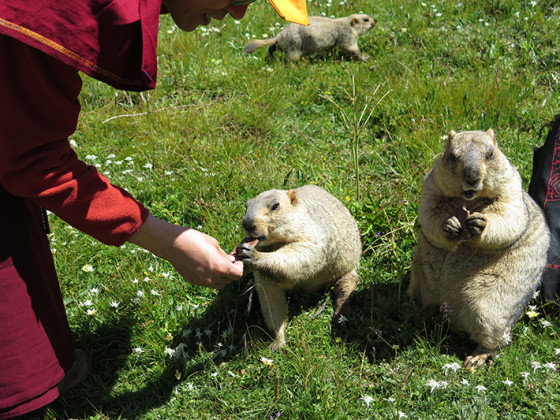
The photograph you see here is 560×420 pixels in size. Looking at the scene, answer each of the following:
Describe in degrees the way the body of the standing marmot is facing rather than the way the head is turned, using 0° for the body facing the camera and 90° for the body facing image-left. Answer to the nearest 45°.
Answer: approximately 0°

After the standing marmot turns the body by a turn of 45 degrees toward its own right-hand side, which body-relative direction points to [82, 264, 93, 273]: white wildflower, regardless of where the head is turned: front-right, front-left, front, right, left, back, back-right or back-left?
front-right

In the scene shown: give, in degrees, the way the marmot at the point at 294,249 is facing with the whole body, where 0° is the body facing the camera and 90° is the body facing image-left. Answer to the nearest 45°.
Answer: approximately 45°

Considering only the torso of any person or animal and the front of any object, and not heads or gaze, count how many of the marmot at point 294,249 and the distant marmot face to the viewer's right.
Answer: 1

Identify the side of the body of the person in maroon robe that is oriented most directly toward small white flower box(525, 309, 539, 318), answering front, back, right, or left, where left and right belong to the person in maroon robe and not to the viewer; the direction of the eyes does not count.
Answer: front

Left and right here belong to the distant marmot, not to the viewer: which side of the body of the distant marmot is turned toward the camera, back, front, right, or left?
right

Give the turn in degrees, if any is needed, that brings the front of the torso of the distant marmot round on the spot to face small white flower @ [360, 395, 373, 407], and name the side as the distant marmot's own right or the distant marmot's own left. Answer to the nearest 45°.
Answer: approximately 90° to the distant marmot's own right

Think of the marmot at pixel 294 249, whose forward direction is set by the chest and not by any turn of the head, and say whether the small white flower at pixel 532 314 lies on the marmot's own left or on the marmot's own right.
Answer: on the marmot's own left

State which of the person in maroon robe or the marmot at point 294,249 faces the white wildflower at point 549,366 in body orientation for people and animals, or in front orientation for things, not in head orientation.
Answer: the person in maroon robe

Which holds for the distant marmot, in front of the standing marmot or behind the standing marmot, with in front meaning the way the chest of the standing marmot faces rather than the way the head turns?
behind

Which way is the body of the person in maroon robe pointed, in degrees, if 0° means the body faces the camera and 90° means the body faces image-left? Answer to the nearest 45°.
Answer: approximately 270°

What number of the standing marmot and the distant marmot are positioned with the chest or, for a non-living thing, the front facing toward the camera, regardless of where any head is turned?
1

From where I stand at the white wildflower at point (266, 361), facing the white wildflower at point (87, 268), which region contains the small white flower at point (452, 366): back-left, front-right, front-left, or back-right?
back-right
